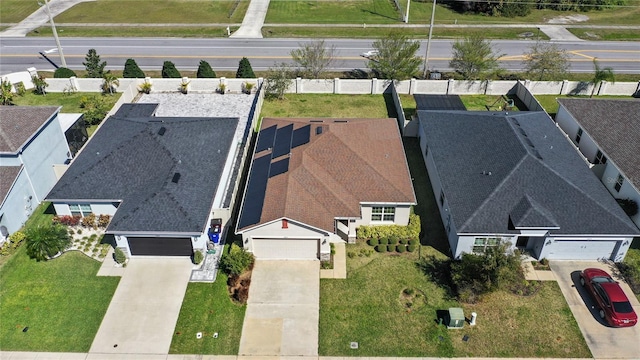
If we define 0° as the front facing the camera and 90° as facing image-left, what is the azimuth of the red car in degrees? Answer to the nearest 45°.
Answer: approximately 135°

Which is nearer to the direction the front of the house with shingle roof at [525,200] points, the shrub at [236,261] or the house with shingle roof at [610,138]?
the shrub

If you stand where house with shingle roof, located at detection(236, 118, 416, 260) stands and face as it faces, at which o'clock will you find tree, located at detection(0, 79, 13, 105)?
The tree is roughly at 4 o'clock from the house with shingle roof.

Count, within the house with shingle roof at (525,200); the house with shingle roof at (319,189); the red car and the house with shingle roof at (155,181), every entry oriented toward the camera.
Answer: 3

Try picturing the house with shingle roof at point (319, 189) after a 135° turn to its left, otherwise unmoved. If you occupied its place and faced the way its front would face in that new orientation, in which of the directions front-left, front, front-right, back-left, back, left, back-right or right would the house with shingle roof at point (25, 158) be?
back-left

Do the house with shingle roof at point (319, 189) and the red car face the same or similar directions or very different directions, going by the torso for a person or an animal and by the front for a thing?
very different directions

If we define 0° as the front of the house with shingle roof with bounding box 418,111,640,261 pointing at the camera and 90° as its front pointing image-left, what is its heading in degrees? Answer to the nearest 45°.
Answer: approximately 0°

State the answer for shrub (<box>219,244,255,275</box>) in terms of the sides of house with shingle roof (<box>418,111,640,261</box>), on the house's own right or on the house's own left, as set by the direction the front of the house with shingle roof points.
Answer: on the house's own right

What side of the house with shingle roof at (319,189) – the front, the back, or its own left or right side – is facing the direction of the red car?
left

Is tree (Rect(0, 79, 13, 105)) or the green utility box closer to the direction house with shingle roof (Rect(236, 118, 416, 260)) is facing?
the green utility box

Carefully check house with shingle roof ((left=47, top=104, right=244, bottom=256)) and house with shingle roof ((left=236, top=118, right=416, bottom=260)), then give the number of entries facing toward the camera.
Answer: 2

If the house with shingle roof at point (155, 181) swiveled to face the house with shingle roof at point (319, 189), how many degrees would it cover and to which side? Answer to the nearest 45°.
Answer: approximately 45° to its left

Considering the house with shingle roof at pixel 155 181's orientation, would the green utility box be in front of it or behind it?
in front

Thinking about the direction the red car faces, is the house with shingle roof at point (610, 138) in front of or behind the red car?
in front

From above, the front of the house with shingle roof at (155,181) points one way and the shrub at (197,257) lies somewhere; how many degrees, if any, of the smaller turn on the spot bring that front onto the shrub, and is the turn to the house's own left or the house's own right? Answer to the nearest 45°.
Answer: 0° — it already faces it

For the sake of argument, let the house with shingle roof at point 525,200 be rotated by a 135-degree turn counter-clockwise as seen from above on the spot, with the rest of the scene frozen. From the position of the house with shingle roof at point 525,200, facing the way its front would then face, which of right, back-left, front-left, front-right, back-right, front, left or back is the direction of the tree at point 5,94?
back-left
